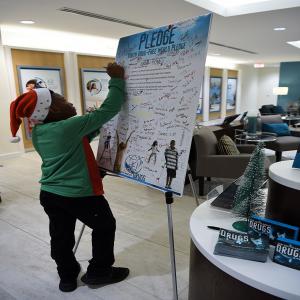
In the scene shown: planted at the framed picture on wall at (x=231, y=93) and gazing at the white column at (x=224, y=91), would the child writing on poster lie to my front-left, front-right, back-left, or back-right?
front-left

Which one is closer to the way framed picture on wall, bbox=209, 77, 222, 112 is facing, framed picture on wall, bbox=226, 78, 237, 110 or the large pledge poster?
the large pledge poster

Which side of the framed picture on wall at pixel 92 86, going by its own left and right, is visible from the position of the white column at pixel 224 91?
left

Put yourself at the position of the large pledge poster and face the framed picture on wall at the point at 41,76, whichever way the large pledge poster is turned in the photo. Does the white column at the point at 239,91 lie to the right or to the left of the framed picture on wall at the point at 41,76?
right

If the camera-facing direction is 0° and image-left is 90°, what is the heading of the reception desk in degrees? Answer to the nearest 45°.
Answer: approximately 45°

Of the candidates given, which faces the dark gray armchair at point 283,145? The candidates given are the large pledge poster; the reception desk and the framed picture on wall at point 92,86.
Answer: the framed picture on wall

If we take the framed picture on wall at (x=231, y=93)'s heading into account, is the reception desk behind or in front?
in front

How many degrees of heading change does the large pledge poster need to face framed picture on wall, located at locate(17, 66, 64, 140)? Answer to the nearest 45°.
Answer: approximately 90° to its right
